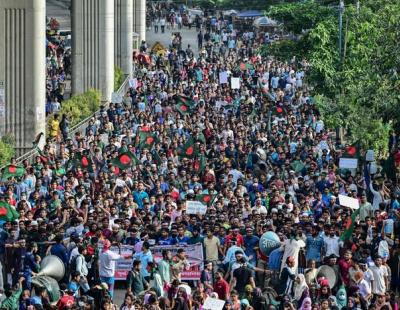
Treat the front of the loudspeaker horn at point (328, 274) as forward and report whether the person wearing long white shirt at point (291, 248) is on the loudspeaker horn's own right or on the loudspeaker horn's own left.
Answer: on the loudspeaker horn's own right

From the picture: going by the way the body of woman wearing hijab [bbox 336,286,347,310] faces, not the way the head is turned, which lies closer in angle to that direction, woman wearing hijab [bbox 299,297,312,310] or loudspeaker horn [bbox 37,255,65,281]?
the woman wearing hijab

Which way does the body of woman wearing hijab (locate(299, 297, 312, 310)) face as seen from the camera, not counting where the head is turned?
toward the camera

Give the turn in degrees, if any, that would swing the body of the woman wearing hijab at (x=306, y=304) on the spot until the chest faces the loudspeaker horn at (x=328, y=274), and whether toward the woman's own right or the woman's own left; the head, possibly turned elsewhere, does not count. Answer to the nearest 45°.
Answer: approximately 180°

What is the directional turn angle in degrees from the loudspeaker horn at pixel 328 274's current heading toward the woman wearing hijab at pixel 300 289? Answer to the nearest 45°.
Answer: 0° — it already faces them

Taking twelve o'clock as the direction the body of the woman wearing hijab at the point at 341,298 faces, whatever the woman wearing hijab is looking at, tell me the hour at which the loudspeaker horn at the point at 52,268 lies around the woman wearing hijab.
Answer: The loudspeaker horn is roughly at 3 o'clock from the woman wearing hijab.

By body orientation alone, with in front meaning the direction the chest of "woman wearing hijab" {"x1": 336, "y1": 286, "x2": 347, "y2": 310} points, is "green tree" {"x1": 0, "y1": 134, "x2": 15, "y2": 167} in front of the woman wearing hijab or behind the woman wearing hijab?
behind

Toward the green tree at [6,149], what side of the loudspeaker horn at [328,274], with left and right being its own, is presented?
right

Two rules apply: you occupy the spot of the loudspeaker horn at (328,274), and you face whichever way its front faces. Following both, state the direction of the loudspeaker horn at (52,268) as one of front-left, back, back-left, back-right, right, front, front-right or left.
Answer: front-right

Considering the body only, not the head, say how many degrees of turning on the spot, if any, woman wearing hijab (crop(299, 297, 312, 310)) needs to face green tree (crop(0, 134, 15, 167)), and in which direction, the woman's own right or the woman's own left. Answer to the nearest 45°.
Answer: approximately 135° to the woman's own right

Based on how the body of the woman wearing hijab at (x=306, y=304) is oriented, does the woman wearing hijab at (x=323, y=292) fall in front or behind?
behind

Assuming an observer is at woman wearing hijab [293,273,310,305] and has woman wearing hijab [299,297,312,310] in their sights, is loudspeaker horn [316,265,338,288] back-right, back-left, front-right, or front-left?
back-left

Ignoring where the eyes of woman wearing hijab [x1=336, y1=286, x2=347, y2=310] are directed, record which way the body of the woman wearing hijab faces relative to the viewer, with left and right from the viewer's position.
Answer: facing the viewer

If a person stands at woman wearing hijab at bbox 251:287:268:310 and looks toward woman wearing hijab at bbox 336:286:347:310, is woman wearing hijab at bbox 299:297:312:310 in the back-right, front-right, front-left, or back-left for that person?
front-right

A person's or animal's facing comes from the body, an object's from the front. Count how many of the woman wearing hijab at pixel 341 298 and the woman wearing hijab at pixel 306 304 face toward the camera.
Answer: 2
